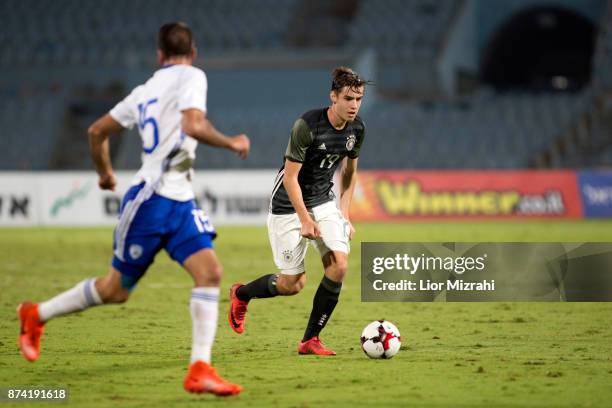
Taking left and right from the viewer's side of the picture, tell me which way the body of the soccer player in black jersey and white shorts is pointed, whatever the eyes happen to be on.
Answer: facing the viewer and to the right of the viewer

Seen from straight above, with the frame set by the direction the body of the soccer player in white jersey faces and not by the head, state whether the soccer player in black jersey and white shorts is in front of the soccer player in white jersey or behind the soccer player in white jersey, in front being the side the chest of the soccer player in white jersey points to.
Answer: in front

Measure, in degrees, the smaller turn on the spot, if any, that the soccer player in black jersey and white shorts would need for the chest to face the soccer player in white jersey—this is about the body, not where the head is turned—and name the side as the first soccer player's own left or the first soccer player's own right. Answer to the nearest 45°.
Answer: approximately 90° to the first soccer player's own right

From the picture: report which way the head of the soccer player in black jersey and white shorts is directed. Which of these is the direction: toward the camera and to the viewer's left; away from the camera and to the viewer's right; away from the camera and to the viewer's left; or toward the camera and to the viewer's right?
toward the camera and to the viewer's right

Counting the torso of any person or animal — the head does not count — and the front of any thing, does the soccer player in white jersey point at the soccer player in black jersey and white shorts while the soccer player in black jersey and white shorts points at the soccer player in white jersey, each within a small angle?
no

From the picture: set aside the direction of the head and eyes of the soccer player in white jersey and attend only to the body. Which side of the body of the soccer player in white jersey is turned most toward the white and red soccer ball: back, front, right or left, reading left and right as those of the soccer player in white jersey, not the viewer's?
front

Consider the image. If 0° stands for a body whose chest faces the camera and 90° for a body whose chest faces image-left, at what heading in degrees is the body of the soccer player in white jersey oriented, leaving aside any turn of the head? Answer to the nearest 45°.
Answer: approximately 225°

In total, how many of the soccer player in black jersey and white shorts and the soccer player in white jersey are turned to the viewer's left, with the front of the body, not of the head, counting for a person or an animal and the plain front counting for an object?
0
